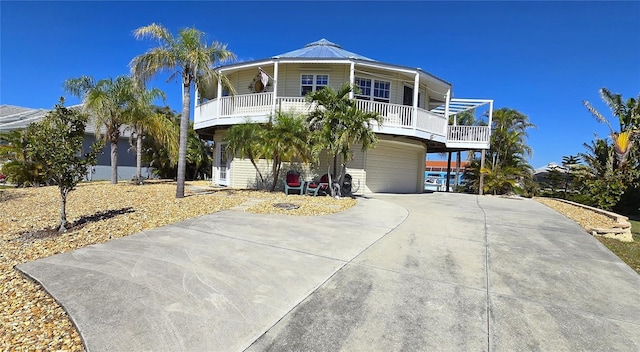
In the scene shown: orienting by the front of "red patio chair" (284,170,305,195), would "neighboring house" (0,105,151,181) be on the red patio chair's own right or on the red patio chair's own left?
on the red patio chair's own right

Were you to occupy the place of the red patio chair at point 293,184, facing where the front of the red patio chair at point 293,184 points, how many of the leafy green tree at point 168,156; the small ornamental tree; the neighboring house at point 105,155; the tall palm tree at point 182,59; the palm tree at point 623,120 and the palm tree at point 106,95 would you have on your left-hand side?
1

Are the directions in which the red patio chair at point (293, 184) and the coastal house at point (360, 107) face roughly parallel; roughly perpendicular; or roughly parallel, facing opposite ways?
roughly parallel

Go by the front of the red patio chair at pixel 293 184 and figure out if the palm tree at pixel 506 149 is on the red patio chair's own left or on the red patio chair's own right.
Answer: on the red patio chair's own left

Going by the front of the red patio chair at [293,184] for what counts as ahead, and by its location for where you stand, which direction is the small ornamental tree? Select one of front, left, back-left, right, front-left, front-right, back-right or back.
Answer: front-right

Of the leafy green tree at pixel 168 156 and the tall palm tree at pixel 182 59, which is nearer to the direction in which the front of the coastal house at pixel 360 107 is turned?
the tall palm tree

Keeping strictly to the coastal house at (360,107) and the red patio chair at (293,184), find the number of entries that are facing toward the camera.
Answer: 2

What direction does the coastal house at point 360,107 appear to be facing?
toward the camera

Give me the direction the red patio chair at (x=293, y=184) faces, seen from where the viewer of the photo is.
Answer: facing the viewer

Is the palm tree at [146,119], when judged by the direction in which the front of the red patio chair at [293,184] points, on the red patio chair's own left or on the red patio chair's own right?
on the red patio chair's own right

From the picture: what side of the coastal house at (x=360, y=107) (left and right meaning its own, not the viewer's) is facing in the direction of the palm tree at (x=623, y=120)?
left

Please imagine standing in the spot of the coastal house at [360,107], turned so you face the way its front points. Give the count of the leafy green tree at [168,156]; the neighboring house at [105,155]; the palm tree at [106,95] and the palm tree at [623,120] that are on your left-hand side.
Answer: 1
